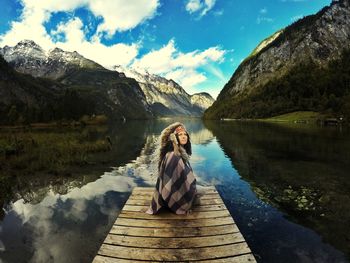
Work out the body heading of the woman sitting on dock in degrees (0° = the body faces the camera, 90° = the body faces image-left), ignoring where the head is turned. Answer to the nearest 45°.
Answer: approximately 315°

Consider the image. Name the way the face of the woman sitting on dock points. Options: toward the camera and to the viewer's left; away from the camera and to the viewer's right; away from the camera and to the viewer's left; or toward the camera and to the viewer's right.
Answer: toward the camera and to the viewer's right
